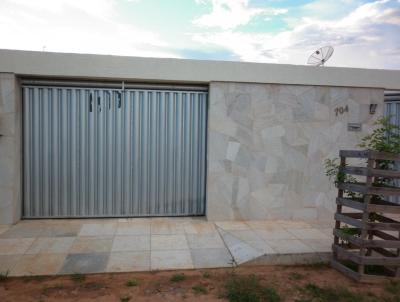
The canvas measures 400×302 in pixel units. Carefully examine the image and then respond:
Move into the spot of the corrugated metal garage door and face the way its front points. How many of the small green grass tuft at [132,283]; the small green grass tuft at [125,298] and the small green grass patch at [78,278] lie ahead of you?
3

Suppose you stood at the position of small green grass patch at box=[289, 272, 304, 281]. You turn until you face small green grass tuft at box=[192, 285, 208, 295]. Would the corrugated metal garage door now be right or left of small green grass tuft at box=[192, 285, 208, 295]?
right

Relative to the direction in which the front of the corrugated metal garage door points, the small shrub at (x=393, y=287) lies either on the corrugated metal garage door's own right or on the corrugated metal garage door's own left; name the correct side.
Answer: on the corrugated metal garage door's own left

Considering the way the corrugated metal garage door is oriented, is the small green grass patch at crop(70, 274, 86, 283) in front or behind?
in front

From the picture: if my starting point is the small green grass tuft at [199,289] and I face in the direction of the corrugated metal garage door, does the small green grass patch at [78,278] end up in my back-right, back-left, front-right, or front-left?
front-left

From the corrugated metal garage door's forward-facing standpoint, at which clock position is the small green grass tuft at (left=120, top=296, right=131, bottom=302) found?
The small green grass tuft is roughly at 12 o'clock from the corrugated metal garage door.

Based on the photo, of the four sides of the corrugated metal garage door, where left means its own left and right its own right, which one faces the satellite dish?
left

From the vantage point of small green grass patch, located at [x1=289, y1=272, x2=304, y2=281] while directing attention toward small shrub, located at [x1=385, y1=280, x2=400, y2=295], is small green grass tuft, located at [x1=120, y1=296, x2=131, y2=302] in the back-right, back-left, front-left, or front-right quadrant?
back-right

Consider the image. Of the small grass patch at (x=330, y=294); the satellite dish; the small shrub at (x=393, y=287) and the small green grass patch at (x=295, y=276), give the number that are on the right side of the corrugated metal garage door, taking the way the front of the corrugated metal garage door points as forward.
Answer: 0

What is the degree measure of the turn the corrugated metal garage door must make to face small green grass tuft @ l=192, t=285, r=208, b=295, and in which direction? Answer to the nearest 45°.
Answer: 0° — it already faces it

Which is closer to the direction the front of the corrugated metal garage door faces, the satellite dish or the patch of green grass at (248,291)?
the patch of green grass

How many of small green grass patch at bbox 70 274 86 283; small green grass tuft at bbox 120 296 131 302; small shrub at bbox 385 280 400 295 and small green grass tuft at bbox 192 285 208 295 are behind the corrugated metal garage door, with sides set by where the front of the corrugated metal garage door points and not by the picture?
0

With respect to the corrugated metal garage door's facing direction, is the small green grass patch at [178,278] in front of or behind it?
in front

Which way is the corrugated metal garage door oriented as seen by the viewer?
toward the camera

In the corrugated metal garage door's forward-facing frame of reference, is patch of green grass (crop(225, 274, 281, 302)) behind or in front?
in front

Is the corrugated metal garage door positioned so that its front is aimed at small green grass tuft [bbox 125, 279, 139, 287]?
yes

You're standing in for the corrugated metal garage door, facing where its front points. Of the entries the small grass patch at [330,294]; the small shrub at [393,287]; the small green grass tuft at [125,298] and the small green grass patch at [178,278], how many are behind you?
0

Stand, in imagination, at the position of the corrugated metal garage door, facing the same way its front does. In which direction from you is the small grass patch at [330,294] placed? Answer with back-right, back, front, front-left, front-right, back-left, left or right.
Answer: front-left
